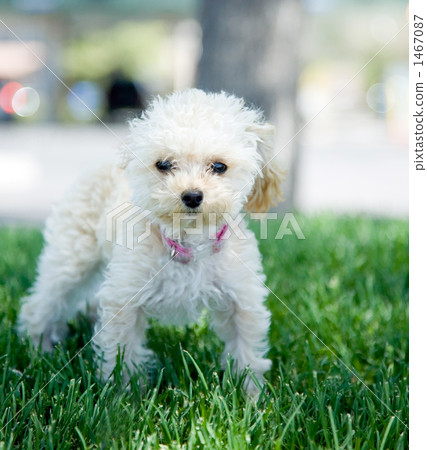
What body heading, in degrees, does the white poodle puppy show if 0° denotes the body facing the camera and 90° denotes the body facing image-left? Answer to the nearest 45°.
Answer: approximately 315°

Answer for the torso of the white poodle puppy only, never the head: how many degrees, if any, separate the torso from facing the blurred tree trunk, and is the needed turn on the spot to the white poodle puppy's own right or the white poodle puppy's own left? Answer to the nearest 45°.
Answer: approximately 135° to the white poodle puppy's own left
